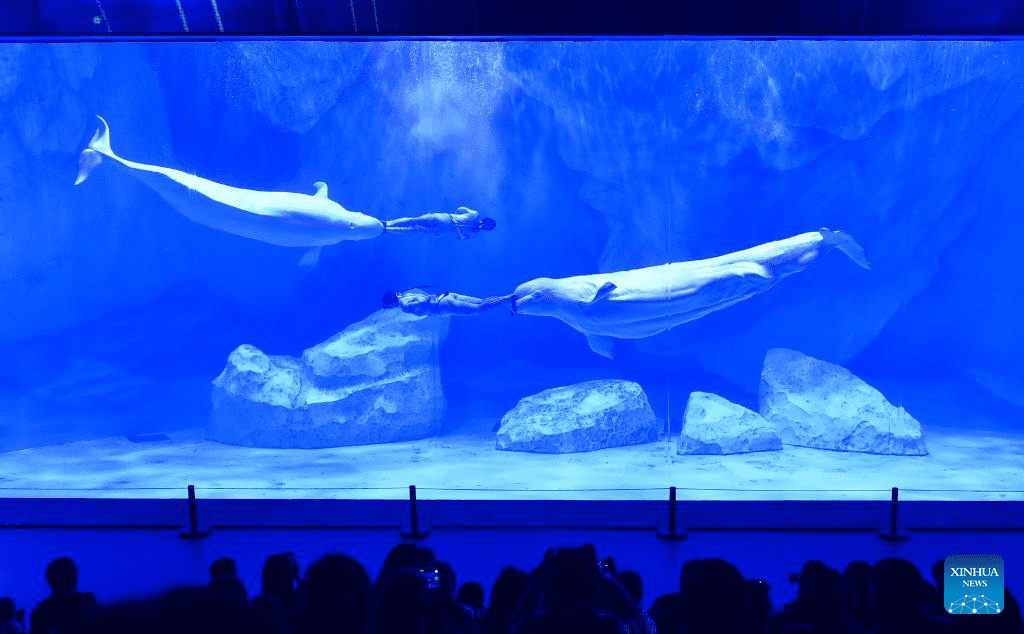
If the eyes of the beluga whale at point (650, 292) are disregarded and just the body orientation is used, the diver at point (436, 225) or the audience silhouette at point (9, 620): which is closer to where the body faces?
the diver

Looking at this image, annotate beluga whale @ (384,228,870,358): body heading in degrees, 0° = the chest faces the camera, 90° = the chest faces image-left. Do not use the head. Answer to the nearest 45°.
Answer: approximately 90°

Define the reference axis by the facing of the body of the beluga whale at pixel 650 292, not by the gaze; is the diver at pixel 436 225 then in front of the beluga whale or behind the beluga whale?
in front

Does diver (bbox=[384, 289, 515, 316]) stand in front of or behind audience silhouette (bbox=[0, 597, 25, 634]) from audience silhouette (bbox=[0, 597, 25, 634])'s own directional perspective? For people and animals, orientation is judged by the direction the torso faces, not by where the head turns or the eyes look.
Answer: in front

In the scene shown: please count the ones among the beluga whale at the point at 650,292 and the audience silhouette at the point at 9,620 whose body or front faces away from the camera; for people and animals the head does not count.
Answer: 1

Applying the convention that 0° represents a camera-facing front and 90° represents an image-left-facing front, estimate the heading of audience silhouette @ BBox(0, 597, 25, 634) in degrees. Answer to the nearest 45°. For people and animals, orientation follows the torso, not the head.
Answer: approximately 180°

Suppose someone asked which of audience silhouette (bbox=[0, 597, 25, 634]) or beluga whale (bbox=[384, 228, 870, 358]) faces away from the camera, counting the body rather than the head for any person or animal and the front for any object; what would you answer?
the audience silhouette
